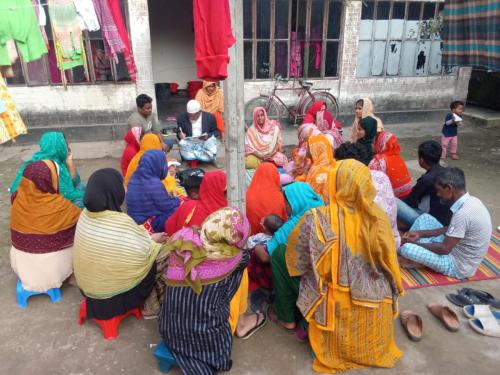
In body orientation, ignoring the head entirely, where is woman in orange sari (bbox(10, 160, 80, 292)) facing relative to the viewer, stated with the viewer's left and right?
facing away from the viewer and to the right of the viewer

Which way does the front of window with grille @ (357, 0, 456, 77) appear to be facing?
toward the camera

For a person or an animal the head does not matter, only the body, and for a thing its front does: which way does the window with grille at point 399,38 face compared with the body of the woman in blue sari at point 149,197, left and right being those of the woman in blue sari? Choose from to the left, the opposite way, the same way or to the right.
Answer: the opposite way

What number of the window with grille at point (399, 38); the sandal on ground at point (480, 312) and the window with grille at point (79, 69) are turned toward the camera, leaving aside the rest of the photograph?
2

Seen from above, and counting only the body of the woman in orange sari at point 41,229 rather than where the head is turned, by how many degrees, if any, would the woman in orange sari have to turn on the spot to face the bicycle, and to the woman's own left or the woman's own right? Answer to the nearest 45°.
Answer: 0° — they already face it

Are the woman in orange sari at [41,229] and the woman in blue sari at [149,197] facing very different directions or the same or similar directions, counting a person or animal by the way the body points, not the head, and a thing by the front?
same or similar directions

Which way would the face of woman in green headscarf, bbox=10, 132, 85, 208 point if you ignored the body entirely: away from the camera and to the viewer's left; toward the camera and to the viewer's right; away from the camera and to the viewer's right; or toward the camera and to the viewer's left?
away from the camera and to the viewer's right

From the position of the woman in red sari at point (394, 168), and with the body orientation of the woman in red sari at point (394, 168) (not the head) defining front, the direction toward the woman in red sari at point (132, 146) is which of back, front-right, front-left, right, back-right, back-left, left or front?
front-left

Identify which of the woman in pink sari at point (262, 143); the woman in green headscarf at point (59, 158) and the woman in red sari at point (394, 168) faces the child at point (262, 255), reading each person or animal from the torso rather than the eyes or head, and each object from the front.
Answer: the woman in pink sari

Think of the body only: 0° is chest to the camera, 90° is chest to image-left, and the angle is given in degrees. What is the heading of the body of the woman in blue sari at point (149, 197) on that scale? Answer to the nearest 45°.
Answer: approximately 225°

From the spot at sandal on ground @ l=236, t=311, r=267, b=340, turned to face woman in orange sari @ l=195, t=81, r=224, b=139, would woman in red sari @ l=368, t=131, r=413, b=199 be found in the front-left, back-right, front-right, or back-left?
front-right

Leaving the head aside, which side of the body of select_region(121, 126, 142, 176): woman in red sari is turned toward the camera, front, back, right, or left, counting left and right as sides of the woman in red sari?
right

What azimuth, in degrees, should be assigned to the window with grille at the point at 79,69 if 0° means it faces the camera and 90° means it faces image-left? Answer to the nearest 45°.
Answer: approximately 0°

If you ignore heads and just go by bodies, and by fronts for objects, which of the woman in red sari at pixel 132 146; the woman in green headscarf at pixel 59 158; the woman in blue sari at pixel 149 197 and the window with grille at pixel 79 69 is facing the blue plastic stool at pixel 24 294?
the window with grille

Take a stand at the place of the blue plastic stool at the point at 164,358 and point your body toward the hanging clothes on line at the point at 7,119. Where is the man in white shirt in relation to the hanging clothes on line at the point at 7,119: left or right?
right

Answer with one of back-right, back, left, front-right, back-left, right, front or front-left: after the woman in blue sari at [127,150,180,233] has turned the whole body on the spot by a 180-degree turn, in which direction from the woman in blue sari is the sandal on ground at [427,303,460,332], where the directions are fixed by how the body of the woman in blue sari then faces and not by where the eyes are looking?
left
